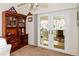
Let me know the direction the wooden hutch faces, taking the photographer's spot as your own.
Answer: facing the viewer and to the right of the viewer

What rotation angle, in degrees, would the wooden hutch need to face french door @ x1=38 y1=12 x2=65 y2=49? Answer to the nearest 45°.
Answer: approximately 45° to its left
